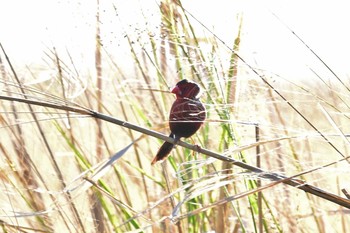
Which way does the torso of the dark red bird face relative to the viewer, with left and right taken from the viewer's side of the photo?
facing the viewer and to the right of the viewer
